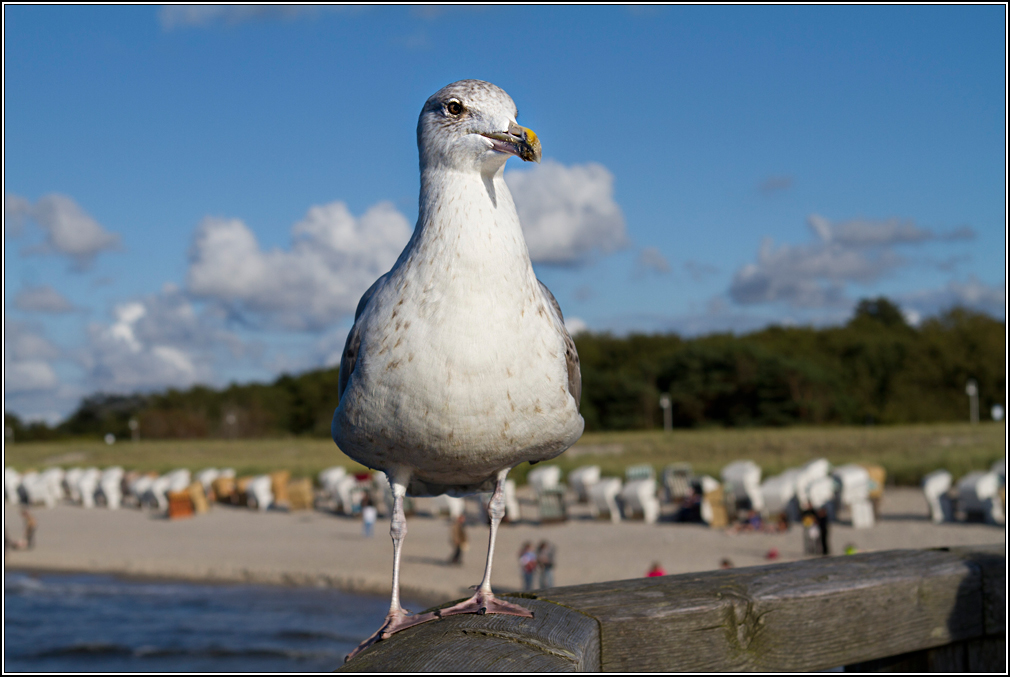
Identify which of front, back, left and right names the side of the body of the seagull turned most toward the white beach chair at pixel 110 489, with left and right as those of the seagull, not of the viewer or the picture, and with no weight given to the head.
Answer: back

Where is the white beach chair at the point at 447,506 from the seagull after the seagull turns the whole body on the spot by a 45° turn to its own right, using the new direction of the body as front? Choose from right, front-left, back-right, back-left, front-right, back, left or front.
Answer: back-right

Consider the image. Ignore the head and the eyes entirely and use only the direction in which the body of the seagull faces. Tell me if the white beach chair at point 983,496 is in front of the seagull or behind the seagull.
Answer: behind

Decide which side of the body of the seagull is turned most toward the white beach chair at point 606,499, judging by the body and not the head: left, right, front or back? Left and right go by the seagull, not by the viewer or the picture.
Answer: back

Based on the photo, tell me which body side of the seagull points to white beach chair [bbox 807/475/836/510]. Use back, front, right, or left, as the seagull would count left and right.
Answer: back

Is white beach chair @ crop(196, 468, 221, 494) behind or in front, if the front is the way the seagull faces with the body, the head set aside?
behind

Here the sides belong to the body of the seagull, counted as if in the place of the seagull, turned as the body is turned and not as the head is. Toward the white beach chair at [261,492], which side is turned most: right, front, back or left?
back

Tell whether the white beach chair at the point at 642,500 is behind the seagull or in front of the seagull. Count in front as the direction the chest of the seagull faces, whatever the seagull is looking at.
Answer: behind

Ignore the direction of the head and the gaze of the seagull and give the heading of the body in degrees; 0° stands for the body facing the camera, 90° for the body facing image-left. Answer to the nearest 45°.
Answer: approximately 0°

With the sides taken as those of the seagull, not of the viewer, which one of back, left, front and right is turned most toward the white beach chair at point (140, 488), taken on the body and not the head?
back

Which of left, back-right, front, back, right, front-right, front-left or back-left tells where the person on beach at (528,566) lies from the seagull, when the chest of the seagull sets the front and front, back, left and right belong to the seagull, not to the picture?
back

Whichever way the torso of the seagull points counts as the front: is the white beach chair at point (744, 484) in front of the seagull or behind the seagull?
behind

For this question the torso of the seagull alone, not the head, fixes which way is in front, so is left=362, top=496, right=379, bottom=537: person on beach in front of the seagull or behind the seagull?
behind
